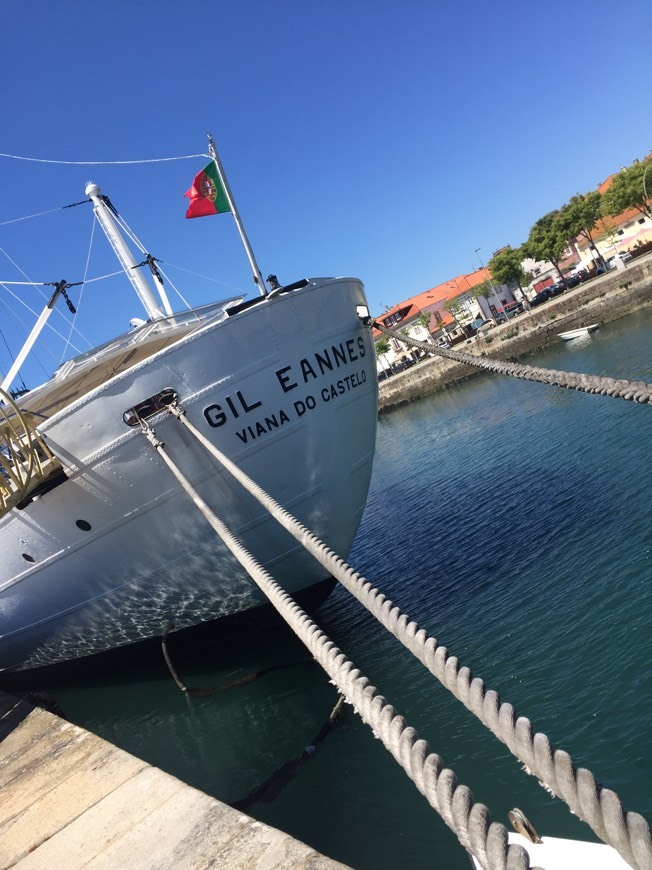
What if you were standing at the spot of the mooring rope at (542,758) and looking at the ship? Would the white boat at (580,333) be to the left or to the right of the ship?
right

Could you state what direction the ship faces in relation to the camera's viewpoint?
facing away from the viewer and to the left of the viewer

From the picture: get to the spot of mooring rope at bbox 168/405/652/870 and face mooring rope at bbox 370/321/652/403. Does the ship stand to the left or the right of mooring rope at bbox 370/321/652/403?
left

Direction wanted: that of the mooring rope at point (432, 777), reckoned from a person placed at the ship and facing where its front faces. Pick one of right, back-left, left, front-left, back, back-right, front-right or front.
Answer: back-left

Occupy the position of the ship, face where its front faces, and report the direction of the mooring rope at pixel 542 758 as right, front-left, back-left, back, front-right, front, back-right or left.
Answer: back-left

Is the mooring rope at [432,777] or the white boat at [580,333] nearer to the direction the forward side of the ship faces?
the white boat

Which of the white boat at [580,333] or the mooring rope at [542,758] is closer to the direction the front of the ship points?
the white boat

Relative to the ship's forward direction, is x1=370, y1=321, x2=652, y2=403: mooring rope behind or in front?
behind
